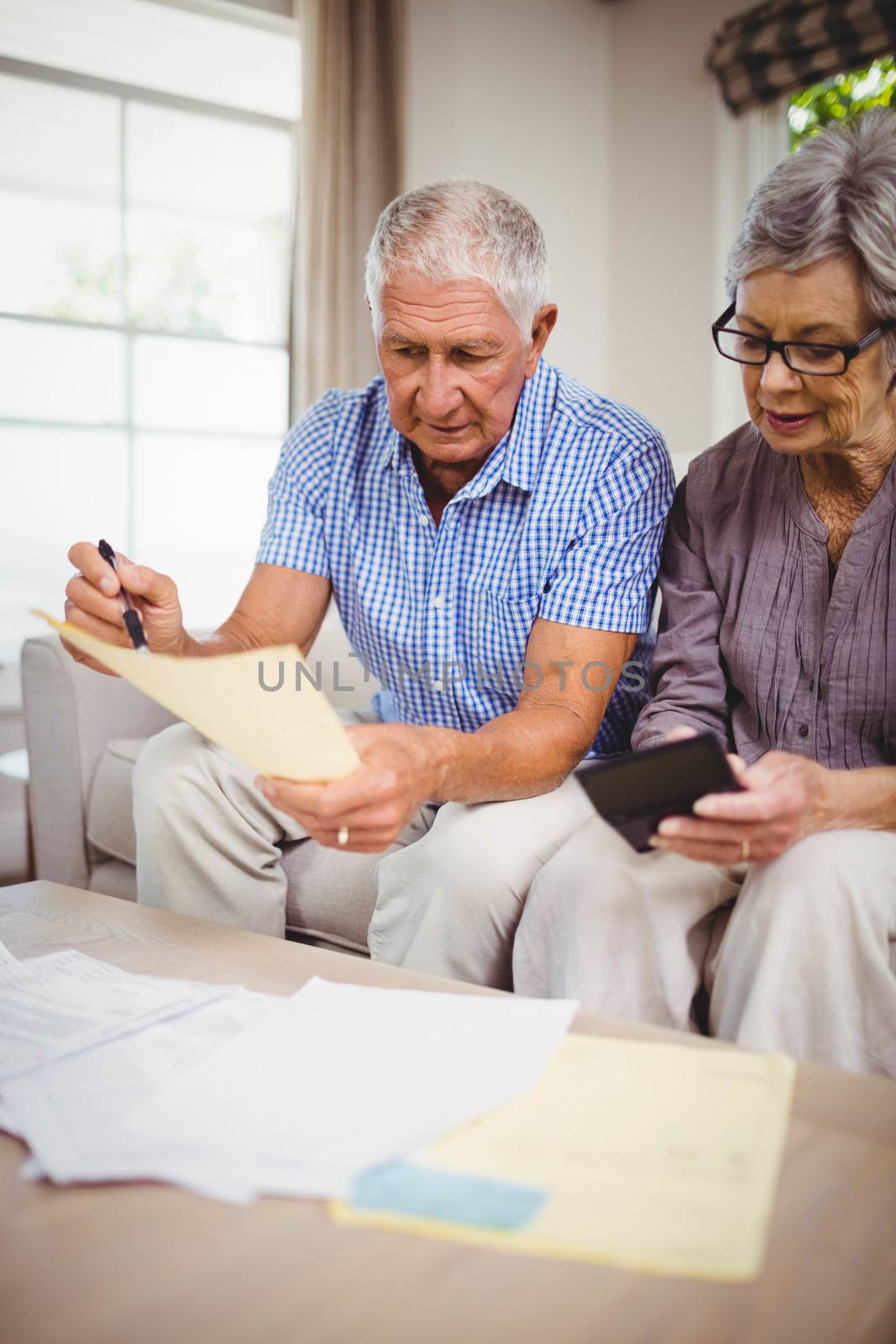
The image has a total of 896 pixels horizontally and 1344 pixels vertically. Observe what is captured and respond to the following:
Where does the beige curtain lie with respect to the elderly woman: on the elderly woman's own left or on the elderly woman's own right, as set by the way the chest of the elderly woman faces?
on the elderly woman's own right

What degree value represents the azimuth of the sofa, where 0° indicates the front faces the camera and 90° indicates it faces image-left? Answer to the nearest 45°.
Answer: approximately 45°

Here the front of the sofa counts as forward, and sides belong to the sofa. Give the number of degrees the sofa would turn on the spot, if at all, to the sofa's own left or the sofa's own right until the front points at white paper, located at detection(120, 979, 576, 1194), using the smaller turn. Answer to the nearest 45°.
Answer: approximately 45° to the sofa's own left

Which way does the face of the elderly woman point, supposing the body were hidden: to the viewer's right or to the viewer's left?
to the viewer's left

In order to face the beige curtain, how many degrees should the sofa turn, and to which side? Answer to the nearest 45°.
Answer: approximately 135° to its right

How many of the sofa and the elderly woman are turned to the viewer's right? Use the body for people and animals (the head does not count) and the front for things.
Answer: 0

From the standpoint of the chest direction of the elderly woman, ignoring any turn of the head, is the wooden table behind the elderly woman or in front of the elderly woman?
in front

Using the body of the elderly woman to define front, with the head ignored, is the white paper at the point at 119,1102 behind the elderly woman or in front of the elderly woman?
in front

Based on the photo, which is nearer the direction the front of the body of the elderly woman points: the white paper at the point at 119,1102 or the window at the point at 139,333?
the white paper

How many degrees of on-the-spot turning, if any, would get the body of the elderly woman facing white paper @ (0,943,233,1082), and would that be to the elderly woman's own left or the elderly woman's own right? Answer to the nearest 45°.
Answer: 0° — they already face it

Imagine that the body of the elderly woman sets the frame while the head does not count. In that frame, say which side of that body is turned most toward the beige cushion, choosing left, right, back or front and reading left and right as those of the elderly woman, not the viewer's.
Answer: right
